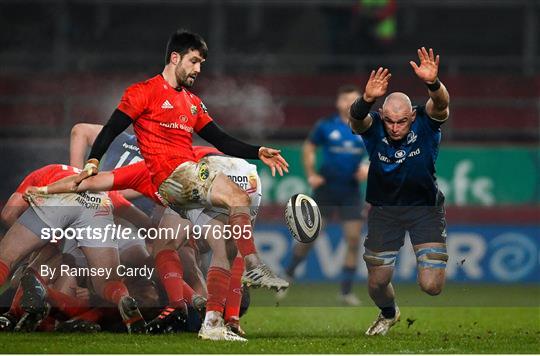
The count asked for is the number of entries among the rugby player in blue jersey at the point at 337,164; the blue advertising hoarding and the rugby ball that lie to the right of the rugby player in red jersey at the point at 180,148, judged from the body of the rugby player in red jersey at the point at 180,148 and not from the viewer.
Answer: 0

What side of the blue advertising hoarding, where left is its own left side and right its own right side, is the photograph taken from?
front

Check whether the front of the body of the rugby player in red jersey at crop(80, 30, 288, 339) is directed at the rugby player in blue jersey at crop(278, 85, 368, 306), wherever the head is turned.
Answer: no

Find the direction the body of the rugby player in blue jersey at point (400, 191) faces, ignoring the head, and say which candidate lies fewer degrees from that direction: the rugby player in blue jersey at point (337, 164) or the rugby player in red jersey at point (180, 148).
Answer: the rugby player in red jersey

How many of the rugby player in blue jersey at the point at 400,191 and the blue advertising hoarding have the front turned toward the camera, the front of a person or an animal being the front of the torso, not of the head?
2

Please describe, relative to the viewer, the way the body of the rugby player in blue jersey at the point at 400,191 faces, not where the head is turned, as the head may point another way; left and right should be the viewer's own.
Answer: facing the viewer

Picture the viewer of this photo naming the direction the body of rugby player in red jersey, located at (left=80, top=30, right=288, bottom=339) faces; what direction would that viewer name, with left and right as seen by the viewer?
facing the viewer and to the right of the viewer

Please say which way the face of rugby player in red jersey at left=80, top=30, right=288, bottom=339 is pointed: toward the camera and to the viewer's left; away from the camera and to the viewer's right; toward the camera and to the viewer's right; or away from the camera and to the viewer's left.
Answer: toward the camera and to the viewer's right

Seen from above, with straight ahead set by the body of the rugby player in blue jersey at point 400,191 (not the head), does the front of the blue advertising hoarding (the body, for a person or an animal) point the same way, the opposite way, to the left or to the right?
the same way

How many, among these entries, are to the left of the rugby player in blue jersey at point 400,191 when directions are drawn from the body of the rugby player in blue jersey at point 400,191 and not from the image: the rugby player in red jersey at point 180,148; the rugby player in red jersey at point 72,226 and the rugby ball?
0
